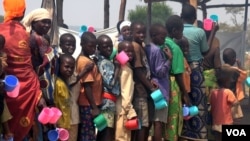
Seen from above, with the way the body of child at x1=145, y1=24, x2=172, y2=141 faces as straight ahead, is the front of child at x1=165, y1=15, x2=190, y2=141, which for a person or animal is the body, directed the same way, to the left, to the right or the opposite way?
the same way

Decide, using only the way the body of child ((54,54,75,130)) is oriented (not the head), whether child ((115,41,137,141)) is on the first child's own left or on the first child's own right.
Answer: on the first child's own left

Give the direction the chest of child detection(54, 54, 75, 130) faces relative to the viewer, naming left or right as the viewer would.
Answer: facing the viewer and to the right of the viewer

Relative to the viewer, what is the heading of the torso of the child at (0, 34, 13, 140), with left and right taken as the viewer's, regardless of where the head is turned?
facing to the right of the viewer
